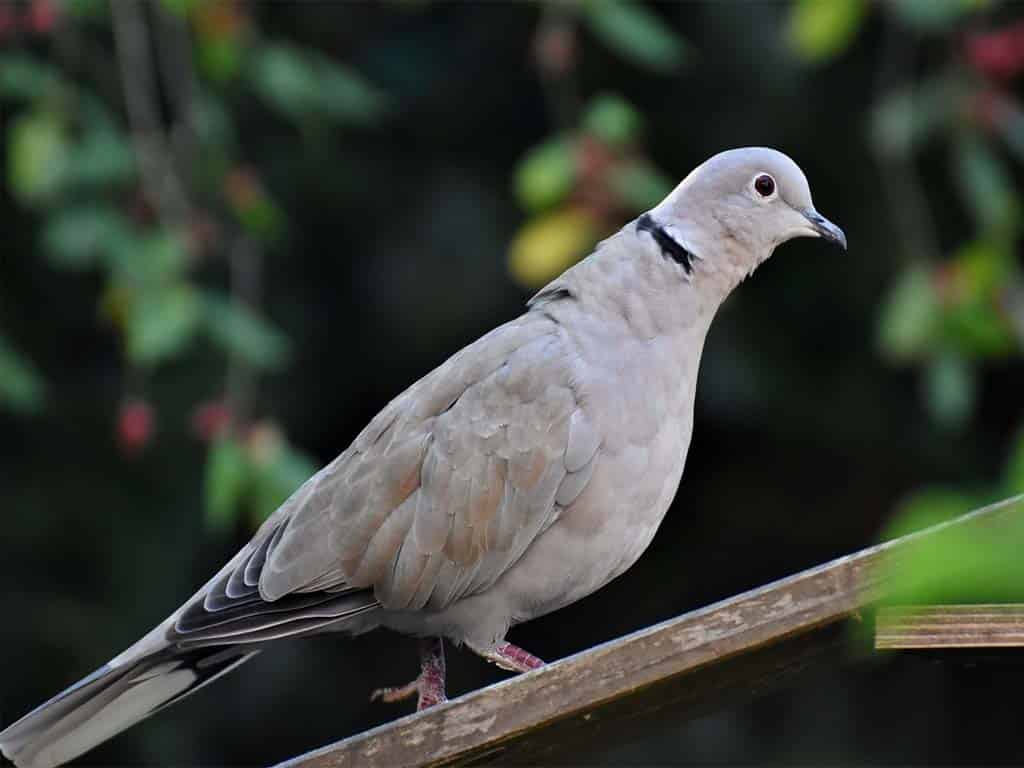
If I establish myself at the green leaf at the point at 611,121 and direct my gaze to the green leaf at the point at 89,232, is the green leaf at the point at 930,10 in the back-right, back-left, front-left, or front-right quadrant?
back-right

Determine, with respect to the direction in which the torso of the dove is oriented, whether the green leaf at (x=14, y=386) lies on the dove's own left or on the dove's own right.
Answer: on the dove's own left

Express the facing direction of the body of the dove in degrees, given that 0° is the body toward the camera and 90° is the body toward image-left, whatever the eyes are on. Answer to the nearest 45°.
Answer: approximately 270°

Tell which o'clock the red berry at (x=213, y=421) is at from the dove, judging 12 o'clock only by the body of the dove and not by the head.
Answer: The red berry is roughly at 8 o'clock from the dove.

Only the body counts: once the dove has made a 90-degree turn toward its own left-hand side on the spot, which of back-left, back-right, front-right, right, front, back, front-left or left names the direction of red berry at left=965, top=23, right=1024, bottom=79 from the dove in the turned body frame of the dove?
front-right

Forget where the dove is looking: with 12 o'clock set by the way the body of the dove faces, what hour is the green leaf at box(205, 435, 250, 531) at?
The green leaf is roughly at 8 o'clock from the dove.

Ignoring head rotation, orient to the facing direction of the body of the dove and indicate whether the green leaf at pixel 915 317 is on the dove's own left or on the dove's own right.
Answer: on the dove's own left

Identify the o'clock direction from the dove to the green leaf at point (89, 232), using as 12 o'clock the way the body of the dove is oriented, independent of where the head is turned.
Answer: The green leaf is roughly at 8 o'clock from the dove.

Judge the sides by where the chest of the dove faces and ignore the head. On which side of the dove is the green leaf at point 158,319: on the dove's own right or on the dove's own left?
on the dove's own left
